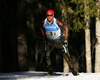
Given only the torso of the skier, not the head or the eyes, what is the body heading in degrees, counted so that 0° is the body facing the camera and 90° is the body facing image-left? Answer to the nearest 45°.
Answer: approximately 0°
